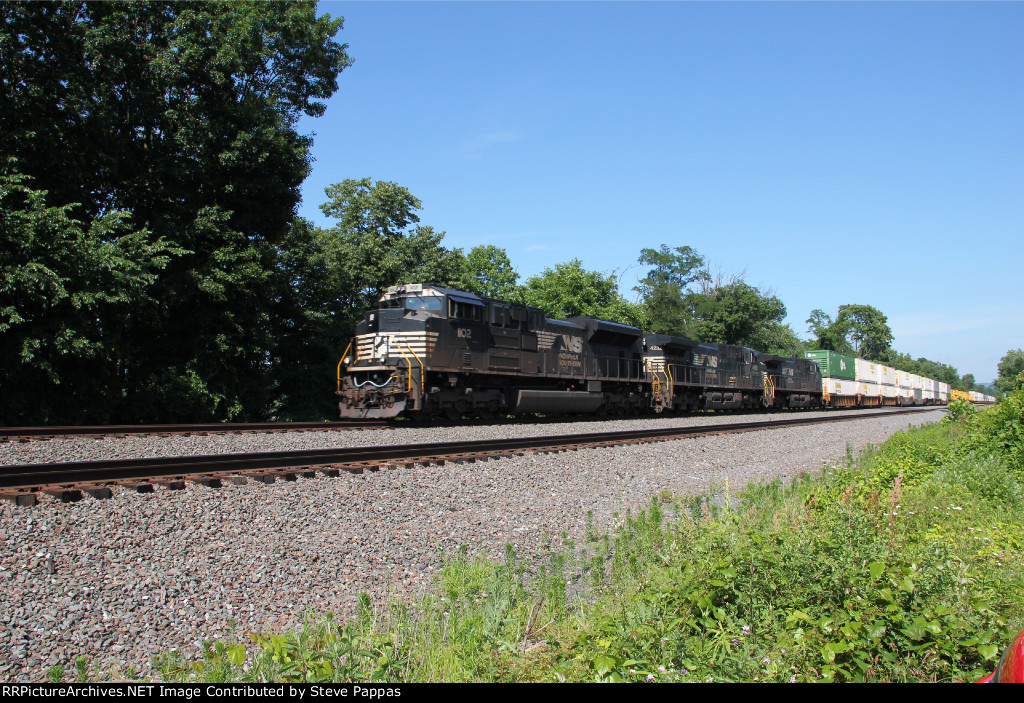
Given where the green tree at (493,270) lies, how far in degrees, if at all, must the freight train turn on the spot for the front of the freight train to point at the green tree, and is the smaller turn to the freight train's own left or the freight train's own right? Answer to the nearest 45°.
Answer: approximately 135° to the freight train's own right

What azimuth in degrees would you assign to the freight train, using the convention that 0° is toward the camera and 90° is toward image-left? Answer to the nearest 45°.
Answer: approximately 45°

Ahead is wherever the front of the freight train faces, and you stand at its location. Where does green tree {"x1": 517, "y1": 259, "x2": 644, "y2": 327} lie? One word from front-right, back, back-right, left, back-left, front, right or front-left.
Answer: back-right
